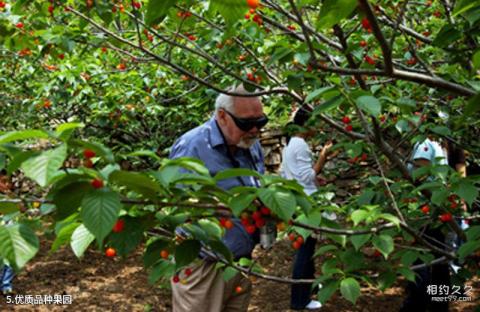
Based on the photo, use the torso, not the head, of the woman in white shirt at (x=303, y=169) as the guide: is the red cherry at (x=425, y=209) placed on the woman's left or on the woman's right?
on the woman's right

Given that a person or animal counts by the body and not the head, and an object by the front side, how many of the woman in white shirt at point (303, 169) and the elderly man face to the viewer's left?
0

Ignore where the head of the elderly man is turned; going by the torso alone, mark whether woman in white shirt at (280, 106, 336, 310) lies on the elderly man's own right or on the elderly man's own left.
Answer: on the elderly man's own left

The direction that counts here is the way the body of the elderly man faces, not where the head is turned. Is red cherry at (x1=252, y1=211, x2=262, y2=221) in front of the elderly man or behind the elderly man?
in front

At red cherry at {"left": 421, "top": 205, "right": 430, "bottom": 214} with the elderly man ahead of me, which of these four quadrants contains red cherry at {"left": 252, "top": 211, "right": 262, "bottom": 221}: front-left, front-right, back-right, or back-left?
front-left

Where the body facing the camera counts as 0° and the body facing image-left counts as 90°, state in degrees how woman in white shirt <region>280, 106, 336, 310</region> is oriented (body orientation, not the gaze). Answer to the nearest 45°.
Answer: approximately 270°

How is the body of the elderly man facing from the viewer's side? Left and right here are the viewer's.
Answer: facing the viewer and to the right of the viewer
